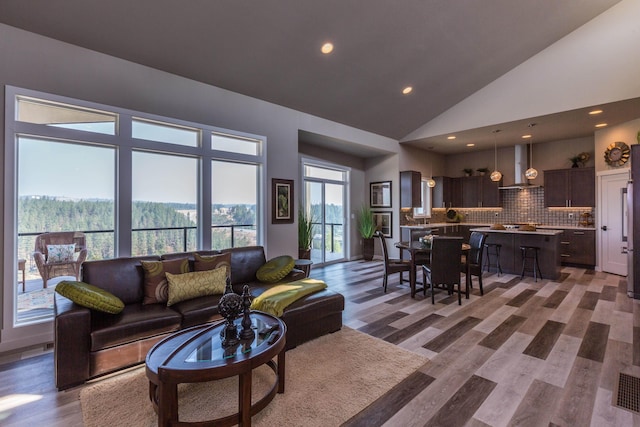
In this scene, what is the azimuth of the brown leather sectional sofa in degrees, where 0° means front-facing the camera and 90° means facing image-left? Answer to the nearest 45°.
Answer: approximately 315°

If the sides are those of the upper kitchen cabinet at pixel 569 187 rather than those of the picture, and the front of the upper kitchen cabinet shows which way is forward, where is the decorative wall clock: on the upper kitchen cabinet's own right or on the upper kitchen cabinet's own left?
on the upper kitchen cabinet's own left

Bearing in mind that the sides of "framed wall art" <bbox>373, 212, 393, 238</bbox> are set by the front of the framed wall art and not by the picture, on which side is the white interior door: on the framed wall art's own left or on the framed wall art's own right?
on the framed wall art's own left

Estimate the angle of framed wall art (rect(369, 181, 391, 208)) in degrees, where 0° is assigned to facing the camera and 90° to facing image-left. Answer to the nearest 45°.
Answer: approximately 45°

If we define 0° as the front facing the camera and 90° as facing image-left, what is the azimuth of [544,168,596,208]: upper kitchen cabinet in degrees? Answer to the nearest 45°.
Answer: approximately 0°

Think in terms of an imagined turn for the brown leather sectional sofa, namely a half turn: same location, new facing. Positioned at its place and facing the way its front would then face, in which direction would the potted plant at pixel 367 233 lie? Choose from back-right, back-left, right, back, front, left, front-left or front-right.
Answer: right

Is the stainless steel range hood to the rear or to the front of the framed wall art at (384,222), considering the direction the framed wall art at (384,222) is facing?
to the rear

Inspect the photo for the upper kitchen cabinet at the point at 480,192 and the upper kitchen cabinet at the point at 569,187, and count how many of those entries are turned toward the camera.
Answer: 2
